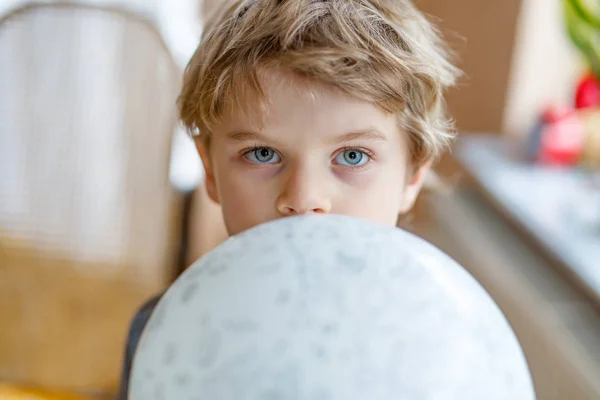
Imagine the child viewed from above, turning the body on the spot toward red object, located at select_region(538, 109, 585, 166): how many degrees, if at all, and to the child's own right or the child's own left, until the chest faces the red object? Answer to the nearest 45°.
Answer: approximately 135° to the child's own left

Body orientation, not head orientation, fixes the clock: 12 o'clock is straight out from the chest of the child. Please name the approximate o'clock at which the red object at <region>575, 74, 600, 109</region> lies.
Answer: The red object is roughly at 7 o'clock from the child.

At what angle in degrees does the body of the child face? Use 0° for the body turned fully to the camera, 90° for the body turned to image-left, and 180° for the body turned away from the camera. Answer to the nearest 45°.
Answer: approximately 0°

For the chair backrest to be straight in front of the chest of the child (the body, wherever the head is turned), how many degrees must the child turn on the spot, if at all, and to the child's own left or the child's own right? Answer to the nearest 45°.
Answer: approximately 135° to the child's own right

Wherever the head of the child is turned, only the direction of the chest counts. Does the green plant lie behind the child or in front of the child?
behind
